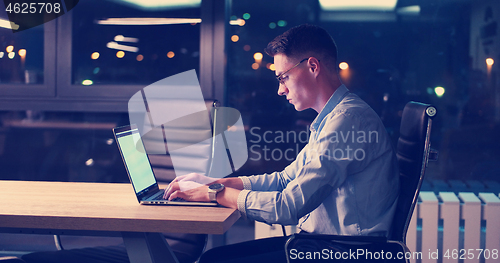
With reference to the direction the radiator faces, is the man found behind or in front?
in front

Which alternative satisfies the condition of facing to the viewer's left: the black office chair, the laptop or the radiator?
the black office chair

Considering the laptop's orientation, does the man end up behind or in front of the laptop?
in front

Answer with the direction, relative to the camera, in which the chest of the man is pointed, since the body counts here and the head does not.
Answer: to the viewer's left

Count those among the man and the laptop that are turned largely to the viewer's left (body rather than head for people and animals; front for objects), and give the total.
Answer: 1

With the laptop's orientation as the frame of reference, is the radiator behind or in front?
in front

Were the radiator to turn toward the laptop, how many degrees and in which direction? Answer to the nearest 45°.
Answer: approximately 45° to its right

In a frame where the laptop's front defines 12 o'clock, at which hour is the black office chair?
The black office chair is roughly at 1 o'clock from the laptop.

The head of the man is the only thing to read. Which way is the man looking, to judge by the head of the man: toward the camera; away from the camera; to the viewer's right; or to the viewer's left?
to the viewer's left

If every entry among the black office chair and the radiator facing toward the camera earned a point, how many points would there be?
1

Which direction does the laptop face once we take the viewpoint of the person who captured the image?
facing to the right of the viewer

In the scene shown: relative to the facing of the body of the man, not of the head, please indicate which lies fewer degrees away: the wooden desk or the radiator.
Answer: the wooden desk

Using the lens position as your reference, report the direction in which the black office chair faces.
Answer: facing to the left of the viewer
